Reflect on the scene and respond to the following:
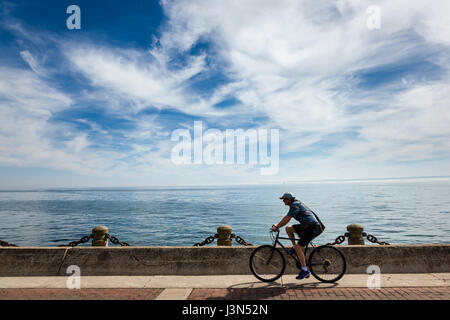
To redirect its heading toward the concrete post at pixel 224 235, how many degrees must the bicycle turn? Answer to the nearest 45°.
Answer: approximately 45° to its right

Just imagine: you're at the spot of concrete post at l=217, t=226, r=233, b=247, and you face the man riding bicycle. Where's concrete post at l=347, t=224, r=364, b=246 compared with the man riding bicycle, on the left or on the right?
left

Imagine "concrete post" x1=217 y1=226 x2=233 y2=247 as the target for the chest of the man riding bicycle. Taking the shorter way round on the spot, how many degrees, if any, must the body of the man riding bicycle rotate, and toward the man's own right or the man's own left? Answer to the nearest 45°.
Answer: approximately 45° to the man's own right

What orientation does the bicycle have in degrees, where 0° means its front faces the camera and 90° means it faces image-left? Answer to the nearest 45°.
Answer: approximately 90°

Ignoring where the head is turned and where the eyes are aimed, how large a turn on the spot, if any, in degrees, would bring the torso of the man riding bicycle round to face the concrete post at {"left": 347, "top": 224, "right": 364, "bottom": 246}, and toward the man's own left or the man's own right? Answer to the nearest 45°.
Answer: approximately 135° to the man's own right

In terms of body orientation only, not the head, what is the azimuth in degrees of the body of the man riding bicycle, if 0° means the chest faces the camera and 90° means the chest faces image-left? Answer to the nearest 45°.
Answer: approximately 90°
